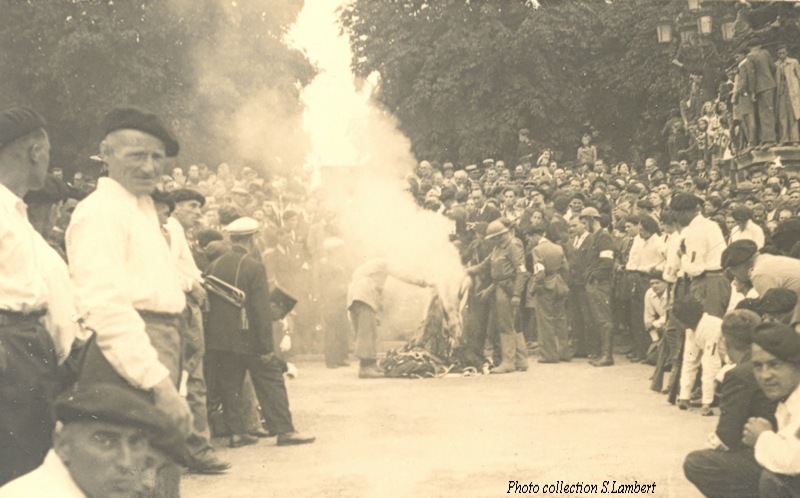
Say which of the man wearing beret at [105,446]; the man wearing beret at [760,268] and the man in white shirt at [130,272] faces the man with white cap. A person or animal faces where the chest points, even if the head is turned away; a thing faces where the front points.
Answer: the man wearing beret at [760,268]

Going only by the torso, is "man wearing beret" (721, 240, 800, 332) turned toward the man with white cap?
yes

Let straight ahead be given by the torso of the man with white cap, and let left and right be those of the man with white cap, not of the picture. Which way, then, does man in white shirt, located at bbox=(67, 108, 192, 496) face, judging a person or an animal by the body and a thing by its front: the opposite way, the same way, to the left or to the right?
to the right

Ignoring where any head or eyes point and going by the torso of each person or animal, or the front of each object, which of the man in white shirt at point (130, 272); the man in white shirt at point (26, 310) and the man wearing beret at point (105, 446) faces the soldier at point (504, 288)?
the man in white shirt at point (26, 310)

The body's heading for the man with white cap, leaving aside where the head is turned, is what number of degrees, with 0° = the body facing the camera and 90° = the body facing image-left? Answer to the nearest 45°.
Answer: approximately 225°

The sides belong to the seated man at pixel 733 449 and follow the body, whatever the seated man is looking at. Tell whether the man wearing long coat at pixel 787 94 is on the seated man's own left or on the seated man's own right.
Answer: on the seated man's own right

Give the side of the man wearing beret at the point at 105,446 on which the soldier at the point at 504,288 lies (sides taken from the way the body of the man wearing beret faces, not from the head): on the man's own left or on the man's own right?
on the man's own left

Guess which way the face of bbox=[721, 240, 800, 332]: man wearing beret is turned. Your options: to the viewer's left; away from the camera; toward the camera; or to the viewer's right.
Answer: to the viewer's left

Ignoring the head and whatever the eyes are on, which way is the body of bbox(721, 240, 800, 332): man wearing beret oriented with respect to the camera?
to the viewer's left

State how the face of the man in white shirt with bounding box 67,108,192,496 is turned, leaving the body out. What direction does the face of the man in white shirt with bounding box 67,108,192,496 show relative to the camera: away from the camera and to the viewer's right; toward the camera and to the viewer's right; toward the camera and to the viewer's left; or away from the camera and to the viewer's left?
toward the camera and to the viewer's right

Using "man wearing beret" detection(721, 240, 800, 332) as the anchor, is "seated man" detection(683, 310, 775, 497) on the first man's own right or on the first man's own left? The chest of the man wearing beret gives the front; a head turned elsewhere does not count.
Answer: on the first man's own left
